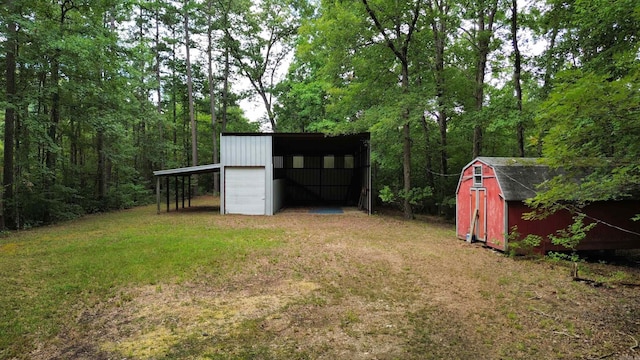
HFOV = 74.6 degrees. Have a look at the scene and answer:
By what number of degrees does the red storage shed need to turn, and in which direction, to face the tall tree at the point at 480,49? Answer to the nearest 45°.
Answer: approximately 135° to its right

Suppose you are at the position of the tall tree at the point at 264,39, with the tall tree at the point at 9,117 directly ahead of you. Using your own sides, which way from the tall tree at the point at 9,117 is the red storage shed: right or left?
left

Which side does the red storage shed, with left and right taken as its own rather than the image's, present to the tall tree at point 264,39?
right

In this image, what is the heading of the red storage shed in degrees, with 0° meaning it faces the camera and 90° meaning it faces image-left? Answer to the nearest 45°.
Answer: approximately 45°

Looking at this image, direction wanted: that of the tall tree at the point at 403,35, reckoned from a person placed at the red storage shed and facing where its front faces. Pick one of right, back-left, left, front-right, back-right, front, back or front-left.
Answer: right
